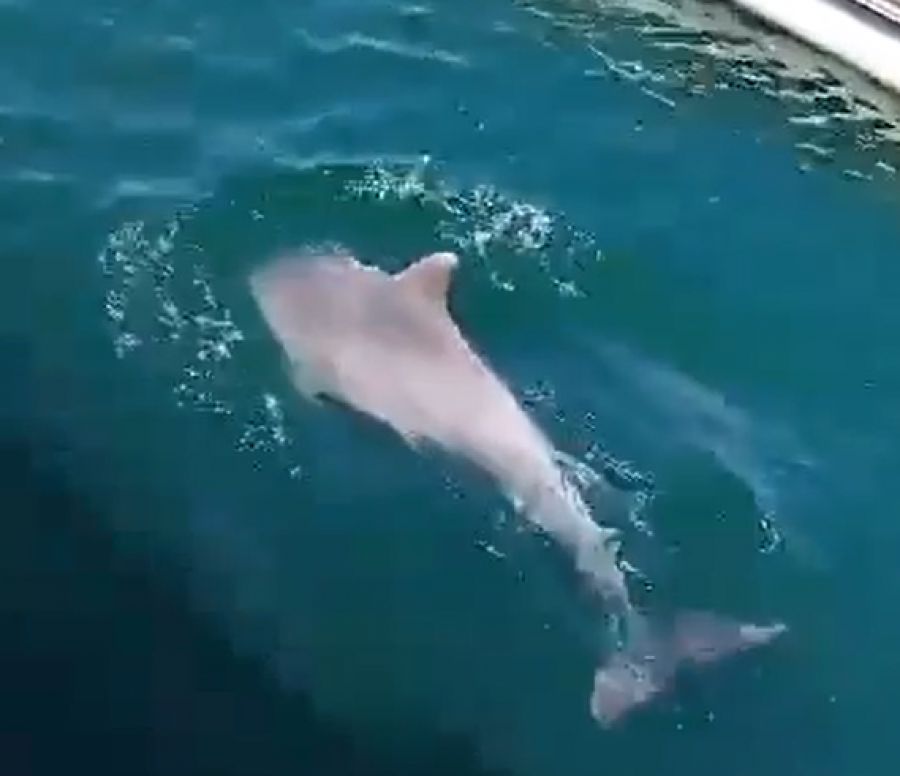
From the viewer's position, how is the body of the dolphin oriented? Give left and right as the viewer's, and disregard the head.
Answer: facing away from the viewer and to the left of the viewer
